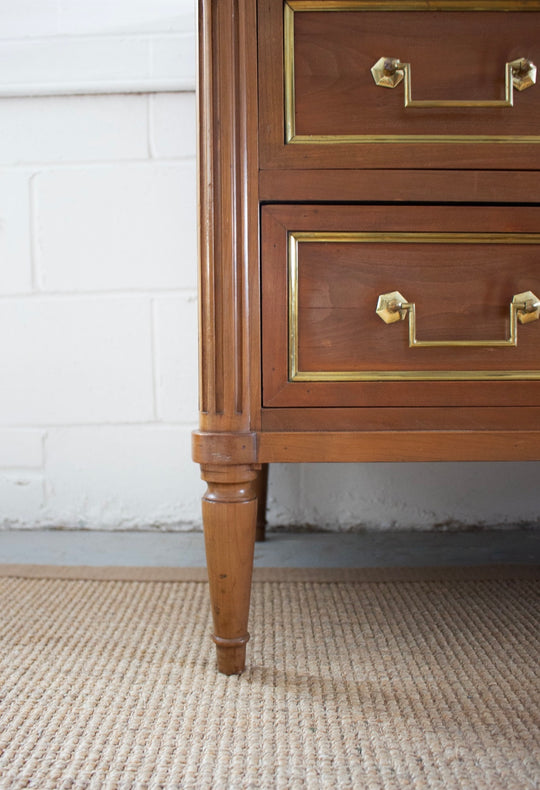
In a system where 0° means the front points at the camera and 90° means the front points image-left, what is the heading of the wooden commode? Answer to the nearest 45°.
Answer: approximately 0°
